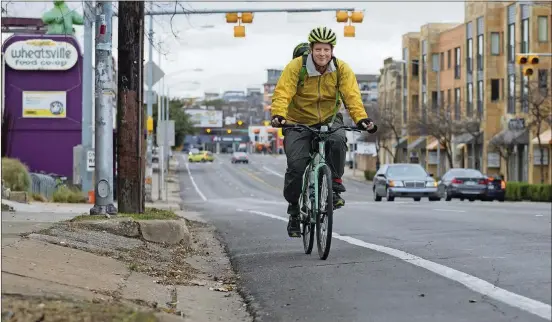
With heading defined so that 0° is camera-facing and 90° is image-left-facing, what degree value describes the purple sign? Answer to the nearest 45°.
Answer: approximately 0°

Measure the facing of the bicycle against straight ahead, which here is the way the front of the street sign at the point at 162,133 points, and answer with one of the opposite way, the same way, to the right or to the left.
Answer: the opposite way

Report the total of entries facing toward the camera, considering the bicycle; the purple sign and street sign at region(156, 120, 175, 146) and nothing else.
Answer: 2

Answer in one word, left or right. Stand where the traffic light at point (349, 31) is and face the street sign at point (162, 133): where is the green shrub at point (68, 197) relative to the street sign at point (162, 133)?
left

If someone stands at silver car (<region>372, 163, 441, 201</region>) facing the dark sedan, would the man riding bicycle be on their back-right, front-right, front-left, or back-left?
back-right
